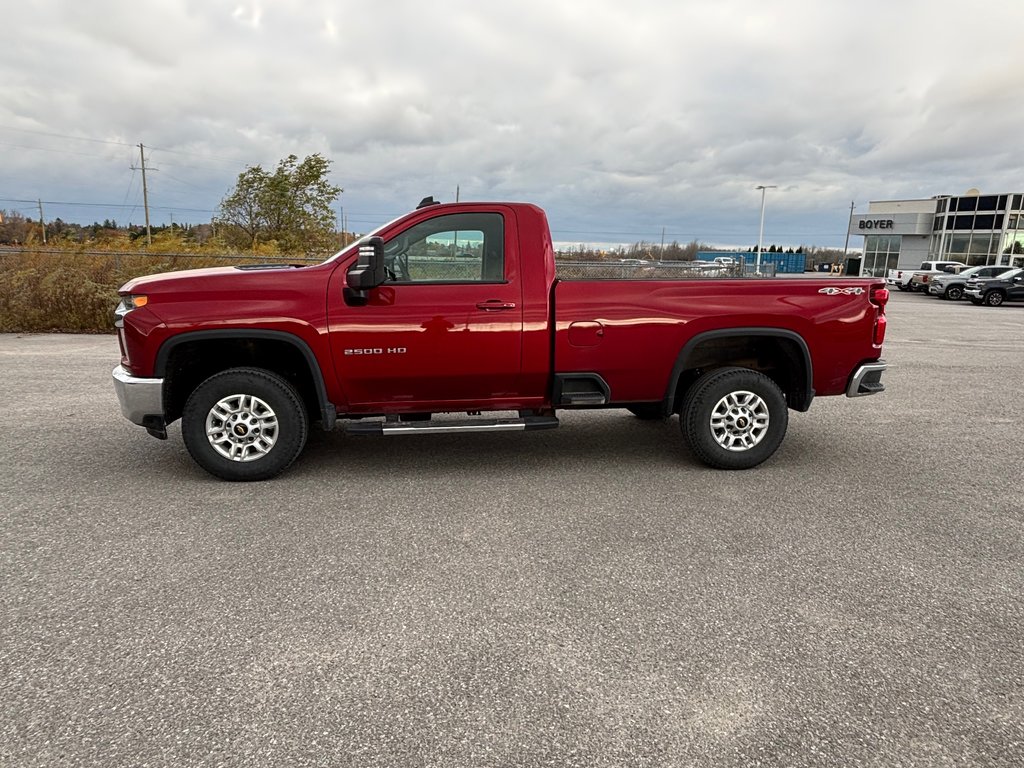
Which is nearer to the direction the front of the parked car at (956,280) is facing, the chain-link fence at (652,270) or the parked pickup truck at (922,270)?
the chain-link fence

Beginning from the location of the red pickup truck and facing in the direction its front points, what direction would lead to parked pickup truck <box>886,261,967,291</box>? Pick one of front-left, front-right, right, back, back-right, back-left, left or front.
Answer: back-right

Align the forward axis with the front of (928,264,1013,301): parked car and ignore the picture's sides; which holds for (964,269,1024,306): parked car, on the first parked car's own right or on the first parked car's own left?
on the first parked car's own left

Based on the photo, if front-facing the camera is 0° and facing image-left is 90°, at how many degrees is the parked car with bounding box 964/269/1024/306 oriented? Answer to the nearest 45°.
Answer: approximately 45°

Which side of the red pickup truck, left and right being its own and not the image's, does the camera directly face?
left

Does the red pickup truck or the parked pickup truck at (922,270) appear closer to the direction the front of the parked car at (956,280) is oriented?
the red pickup truck

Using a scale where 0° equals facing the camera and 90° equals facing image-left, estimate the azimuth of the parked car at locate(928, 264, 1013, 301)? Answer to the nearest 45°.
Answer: approximately 45°

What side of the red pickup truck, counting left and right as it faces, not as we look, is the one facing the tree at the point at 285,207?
right
